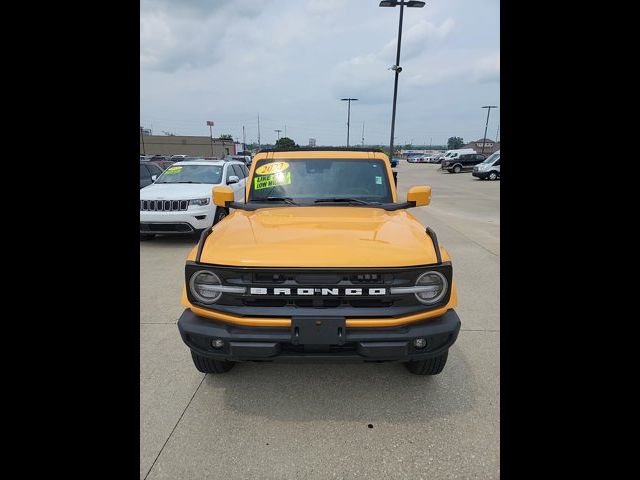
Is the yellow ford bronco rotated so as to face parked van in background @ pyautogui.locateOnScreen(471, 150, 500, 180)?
no

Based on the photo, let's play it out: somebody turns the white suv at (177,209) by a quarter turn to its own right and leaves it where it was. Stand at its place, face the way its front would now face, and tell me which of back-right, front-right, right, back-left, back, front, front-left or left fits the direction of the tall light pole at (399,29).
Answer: right

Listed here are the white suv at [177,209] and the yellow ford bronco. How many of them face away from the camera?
0

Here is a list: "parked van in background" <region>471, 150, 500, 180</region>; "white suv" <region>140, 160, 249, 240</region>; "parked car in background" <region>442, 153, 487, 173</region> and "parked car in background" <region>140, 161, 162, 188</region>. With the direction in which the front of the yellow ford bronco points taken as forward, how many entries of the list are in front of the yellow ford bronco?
0

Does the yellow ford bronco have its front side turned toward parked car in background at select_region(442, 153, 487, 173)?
no

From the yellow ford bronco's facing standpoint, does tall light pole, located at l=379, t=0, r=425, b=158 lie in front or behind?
behind

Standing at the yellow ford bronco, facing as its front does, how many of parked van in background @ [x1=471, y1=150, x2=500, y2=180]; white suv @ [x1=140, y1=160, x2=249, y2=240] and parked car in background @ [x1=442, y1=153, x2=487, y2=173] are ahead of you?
0

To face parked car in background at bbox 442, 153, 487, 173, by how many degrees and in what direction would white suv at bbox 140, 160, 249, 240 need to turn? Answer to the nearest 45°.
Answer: approximately 180°

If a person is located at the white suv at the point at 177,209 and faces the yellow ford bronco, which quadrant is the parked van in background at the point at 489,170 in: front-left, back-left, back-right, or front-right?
back-left

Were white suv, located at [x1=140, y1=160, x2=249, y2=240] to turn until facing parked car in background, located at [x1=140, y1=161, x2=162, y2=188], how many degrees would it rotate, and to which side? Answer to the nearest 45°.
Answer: approximately 135° to its right

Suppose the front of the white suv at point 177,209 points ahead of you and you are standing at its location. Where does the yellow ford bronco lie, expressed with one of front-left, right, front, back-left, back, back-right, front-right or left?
front-left

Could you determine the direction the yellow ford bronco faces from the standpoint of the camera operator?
facing the viewer
